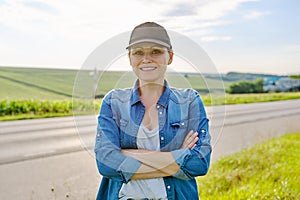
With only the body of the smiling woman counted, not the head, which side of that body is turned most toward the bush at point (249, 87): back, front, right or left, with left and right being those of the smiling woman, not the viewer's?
back

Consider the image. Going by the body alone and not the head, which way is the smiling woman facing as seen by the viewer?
toward the camera

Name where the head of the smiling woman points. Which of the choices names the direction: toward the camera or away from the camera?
toward the camera
